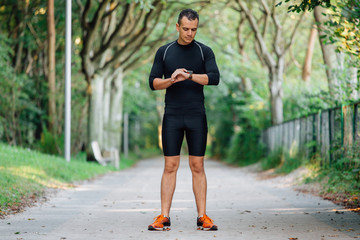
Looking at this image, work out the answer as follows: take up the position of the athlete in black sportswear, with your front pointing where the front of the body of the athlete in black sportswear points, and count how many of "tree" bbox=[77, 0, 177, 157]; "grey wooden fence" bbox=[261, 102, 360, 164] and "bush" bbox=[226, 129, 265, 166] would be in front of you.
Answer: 0

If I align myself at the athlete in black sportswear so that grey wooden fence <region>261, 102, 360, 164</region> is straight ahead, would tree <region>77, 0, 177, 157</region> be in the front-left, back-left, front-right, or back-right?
front-left

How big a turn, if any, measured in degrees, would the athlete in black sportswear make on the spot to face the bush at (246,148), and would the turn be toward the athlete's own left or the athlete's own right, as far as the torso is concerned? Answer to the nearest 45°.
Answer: approximately 180°

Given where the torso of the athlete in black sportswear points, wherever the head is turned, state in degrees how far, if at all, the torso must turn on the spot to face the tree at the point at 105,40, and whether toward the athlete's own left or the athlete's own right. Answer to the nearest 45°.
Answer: approximately 180°

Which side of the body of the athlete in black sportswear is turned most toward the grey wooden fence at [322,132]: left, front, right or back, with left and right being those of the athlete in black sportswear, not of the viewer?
back

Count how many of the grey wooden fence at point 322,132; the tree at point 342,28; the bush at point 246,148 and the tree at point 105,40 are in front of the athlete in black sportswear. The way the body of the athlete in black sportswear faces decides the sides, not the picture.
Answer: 0

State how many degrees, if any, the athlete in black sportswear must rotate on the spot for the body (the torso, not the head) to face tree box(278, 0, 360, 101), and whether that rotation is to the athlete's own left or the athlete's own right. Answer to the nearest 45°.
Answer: approximately 135° to the athlete's own left

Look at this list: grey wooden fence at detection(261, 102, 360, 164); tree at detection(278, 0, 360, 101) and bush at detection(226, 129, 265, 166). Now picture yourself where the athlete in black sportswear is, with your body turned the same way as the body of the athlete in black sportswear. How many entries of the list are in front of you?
0

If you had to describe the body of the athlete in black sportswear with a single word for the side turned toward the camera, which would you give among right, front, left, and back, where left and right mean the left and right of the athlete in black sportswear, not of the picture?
front

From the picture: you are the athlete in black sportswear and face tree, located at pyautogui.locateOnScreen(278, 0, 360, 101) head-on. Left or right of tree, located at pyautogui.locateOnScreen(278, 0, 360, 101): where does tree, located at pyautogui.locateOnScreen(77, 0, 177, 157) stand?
left
